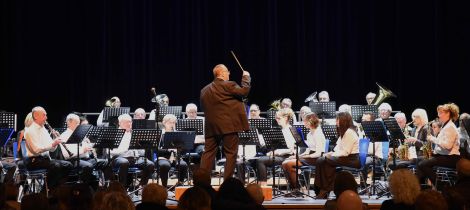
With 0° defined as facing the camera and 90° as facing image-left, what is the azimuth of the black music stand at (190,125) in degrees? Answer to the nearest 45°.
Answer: approximately 180°

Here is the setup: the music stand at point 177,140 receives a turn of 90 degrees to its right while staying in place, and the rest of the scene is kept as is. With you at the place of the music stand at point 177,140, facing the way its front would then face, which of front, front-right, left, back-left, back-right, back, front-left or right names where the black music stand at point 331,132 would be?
front

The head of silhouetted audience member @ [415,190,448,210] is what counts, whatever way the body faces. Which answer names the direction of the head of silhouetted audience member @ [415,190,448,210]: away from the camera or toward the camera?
away from the camera

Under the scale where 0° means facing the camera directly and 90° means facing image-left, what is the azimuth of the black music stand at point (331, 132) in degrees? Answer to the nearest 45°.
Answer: approximately 225°

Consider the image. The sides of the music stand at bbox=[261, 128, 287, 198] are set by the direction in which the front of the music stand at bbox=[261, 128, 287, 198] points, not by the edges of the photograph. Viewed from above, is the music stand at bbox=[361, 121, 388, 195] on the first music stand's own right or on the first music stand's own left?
on the first music stand's own right

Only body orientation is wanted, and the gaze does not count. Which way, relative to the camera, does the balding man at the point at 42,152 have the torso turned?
to the viewer's right

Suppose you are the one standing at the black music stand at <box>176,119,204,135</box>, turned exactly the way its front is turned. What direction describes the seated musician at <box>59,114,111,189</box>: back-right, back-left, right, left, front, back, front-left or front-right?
left

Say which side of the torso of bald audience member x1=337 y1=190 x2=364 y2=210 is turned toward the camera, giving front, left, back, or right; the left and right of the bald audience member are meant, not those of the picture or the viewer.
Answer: back

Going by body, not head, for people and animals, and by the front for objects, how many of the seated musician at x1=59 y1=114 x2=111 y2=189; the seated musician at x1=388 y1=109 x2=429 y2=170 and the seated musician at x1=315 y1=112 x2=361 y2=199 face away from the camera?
0

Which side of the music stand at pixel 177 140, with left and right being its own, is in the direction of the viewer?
back

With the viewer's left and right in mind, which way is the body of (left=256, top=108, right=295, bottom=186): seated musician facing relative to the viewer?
facing to the left of the viewer

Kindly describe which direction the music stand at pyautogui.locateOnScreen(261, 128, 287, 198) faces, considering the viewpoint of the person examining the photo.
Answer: facing away from the viewer and to the right of the viewer

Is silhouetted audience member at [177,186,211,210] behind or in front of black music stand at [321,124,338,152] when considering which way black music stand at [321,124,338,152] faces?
behind

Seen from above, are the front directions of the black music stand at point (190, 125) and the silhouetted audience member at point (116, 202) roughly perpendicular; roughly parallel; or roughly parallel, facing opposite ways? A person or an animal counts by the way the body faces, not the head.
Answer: roughly parallel

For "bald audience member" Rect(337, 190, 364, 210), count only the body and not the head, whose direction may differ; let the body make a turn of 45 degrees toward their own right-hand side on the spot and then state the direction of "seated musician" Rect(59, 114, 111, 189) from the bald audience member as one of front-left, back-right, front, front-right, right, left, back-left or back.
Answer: left

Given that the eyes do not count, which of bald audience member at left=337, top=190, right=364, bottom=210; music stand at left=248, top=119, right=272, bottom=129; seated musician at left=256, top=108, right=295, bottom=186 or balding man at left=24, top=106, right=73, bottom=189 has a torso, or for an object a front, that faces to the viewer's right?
the balding man

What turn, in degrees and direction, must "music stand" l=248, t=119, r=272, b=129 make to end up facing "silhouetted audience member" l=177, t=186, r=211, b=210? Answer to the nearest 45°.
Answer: approximately 180°

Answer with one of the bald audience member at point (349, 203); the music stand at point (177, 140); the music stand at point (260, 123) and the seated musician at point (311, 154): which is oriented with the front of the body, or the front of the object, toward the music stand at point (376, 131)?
the bald audience member

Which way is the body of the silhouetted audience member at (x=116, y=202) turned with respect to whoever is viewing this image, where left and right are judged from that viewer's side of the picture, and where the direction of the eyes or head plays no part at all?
facing away from the viewer
